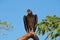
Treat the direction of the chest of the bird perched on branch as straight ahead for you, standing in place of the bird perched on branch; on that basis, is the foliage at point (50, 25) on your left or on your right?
on your left

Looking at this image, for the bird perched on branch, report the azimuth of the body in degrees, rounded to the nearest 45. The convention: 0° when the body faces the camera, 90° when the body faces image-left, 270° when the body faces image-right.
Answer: approximately 0°
